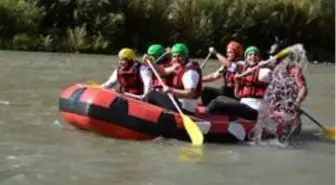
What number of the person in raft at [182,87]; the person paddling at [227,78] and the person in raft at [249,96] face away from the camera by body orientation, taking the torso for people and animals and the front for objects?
0

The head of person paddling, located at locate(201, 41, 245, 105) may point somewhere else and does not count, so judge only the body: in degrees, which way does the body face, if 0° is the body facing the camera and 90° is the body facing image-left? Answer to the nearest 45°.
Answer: approximately 90°

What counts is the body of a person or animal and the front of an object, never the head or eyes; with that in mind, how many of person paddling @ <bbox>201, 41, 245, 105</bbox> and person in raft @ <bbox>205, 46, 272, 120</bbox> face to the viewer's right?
0

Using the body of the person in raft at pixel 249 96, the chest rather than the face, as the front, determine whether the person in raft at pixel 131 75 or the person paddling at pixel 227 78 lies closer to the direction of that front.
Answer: the person in raft

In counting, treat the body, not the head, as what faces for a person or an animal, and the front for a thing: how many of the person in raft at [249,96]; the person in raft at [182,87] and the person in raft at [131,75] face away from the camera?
0

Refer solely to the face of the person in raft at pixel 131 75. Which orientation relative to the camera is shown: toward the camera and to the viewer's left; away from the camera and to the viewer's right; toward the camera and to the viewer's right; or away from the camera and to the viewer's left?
toward the camera and to the viewer's left

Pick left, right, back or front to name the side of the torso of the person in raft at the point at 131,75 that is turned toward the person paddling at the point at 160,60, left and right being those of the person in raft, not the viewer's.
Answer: back

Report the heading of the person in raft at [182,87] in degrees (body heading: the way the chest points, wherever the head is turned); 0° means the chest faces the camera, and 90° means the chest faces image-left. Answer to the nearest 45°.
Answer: approximately 45°

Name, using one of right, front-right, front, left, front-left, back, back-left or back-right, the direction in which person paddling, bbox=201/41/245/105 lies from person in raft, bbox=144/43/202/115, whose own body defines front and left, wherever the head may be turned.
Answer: back

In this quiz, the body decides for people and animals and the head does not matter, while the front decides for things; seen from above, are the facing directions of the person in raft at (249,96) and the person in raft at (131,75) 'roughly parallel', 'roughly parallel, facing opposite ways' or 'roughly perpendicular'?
roughly parallel

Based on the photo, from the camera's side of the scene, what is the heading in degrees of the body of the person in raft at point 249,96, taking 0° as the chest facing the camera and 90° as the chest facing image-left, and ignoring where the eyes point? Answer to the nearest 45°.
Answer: approximately 45°

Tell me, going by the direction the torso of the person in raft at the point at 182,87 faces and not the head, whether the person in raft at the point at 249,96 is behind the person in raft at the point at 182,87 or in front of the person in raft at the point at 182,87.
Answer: behind

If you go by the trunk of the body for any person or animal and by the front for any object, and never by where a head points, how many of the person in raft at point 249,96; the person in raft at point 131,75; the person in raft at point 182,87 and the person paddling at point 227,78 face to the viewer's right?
0

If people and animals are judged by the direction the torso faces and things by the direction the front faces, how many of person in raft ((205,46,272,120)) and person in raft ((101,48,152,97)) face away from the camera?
0

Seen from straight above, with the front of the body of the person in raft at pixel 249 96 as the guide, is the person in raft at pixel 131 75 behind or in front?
in front
